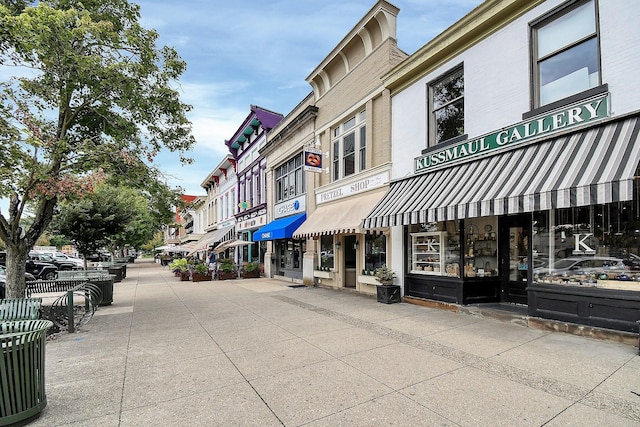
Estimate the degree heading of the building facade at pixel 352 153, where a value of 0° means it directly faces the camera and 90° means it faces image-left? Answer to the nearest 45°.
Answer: approximately 45°

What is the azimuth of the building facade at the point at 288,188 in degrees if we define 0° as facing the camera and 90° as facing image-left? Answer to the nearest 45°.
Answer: approximately 45°

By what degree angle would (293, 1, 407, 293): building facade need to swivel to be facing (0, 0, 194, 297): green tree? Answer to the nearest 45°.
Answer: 0° — it already faces it
